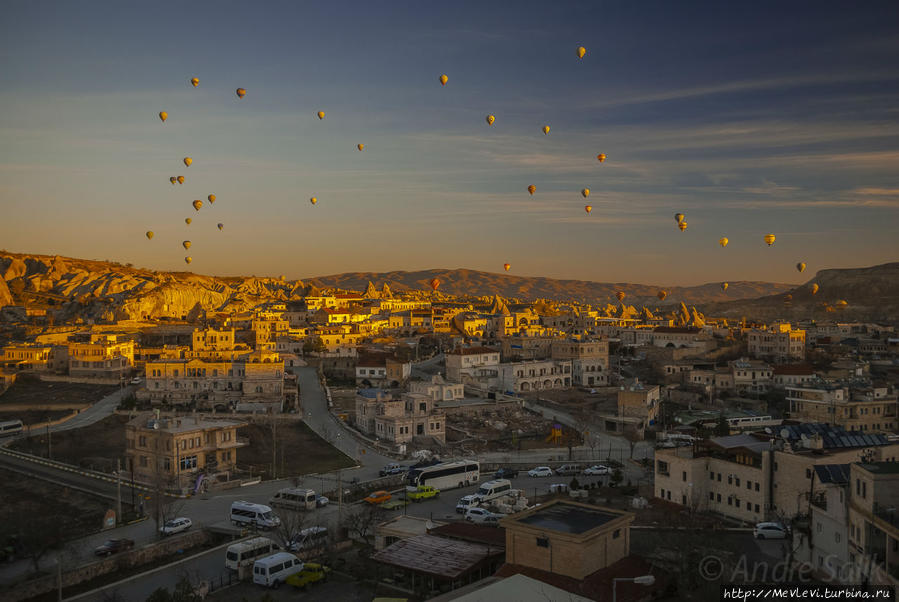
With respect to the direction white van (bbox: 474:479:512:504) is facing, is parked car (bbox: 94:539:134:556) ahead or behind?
ahead

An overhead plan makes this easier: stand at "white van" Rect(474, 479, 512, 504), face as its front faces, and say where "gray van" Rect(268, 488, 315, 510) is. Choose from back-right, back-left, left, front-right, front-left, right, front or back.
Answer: front-right

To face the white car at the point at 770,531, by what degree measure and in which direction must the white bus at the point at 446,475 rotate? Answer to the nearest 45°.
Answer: approximately 90° to its left

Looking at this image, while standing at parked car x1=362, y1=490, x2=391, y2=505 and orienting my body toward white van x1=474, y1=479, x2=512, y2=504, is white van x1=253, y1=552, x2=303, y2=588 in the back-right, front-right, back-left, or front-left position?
back-right

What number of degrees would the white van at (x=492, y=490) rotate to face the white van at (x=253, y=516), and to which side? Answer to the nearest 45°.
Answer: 0° — it already faces it

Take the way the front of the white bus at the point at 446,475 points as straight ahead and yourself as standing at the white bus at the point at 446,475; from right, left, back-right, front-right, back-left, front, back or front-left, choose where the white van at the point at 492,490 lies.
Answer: left

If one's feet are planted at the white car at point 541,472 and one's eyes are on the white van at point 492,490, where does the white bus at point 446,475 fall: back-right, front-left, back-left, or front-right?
front-right

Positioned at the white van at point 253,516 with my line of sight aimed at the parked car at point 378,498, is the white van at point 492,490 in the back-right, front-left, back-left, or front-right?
front-right

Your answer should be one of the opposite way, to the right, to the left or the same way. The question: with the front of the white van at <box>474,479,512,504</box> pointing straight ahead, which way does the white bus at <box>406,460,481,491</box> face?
the same way

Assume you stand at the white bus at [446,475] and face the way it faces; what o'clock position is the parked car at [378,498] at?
The parked car is roughly at 12 o'clock from the white bus.

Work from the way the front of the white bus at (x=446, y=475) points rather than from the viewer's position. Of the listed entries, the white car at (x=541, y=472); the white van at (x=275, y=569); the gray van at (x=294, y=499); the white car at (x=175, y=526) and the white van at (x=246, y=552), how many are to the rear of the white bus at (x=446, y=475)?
1

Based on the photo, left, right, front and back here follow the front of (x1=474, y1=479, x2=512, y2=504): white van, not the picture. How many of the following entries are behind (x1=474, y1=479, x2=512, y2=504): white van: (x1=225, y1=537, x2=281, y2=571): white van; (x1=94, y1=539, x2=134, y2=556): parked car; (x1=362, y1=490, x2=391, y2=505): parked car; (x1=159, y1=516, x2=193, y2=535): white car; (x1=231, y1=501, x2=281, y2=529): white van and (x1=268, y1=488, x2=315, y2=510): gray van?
0

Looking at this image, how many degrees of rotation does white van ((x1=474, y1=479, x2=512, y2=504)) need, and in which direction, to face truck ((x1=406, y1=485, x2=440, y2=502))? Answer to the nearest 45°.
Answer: approximately 45° to its right

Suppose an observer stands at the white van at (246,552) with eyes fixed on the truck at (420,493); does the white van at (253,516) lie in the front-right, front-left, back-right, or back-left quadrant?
front-left

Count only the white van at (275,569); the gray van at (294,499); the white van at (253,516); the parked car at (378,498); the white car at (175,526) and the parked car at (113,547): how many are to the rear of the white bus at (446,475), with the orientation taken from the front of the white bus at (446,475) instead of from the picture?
0

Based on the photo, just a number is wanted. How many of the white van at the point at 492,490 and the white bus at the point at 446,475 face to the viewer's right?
0

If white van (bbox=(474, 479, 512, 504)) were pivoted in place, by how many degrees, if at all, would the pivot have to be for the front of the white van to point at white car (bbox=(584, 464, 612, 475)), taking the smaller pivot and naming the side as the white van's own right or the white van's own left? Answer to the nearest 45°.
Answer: approximately 180°

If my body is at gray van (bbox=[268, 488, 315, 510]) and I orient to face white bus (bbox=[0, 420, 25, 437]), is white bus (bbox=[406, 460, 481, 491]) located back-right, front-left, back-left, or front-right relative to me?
back-right

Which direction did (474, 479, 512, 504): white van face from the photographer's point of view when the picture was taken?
facing the viewer and to the left of the viewer

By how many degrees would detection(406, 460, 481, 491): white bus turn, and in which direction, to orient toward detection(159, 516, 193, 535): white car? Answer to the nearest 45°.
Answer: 0° — it already faces it

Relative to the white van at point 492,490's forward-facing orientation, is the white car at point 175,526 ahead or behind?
ahead
